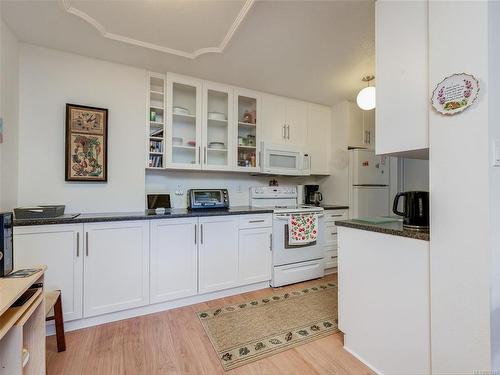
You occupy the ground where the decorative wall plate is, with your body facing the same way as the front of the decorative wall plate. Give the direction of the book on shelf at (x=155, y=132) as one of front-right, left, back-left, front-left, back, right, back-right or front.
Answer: right

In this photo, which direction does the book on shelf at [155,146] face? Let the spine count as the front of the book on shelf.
toward the camera

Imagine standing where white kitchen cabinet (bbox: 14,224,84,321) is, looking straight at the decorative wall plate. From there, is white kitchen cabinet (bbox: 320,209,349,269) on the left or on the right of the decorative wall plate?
left

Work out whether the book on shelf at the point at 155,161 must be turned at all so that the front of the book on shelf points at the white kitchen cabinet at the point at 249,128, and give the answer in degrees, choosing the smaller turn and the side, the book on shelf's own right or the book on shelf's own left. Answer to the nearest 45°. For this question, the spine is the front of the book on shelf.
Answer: approximately 90° to the book on shelf's own left

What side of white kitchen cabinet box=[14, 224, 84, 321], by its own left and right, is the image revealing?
front

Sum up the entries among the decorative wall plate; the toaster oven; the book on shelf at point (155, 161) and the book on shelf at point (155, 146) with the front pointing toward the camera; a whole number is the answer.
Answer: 4

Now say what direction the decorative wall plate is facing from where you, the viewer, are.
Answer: facing the viewer

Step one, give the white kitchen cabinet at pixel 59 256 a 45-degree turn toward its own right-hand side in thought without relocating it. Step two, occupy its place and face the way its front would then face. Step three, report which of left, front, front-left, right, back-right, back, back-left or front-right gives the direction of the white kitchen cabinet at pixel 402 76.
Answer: left

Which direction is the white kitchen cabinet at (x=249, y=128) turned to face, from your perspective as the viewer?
facing the viewer and to the right of the viewer
